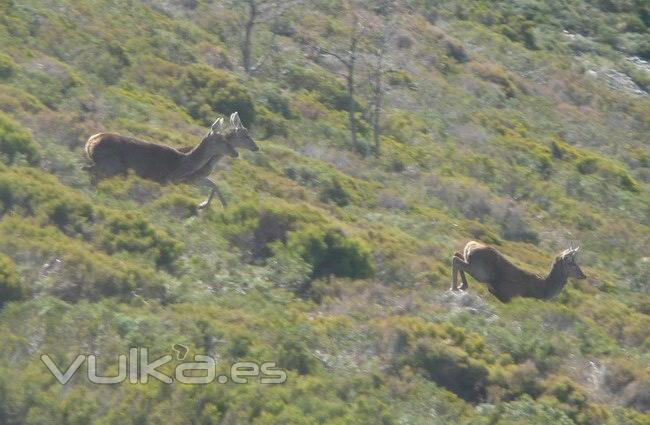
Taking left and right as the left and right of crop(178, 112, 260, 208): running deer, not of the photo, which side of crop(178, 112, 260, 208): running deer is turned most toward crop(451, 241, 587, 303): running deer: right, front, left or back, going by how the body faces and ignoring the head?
front

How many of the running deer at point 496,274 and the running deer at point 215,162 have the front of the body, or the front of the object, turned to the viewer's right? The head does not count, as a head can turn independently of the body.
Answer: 2

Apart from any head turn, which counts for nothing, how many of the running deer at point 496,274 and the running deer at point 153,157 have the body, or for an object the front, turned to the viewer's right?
2

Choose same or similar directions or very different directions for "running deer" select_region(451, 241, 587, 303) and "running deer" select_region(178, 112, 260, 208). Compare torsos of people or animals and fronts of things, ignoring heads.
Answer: same or similar directions

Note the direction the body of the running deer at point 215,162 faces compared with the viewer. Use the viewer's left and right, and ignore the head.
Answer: facing to the right of the viewer

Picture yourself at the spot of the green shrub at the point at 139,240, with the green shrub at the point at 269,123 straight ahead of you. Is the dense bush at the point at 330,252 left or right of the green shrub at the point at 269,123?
right

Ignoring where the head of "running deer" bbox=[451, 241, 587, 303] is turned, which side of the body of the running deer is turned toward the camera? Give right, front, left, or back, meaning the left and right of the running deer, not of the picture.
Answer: right

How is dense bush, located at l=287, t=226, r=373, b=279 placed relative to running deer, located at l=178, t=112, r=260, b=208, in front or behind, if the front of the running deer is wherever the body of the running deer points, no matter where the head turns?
in front

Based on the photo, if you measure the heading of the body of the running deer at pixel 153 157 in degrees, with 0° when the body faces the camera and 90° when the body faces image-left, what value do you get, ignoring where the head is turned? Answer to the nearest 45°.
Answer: approximately 270°

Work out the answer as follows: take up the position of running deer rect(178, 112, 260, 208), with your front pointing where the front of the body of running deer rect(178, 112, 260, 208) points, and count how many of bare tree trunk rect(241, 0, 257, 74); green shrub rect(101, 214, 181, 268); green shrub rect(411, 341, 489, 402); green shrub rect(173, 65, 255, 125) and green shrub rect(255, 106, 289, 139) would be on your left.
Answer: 3

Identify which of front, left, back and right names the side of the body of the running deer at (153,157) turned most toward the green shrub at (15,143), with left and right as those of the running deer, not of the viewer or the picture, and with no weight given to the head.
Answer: back

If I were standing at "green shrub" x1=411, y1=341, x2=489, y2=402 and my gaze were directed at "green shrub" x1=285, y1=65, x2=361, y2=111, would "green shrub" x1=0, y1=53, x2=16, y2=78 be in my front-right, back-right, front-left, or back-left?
front-left

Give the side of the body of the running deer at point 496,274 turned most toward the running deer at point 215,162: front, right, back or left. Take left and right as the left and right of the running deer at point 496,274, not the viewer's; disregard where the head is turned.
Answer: back

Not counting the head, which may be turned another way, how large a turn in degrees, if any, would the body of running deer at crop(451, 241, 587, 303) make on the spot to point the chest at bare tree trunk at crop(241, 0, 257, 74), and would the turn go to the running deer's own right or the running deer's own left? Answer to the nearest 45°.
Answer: approximately 135° to the running deer's own left
